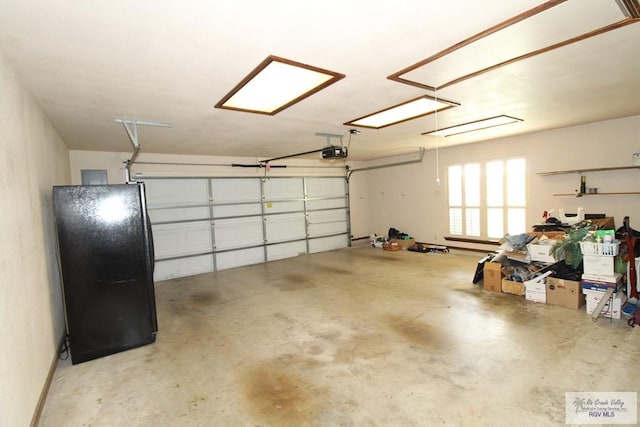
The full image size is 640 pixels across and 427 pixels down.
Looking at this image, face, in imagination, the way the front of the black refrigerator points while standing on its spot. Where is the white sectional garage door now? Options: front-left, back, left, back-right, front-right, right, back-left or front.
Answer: front-left

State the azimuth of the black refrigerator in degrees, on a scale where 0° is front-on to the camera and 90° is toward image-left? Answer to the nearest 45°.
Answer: approximately 270°
